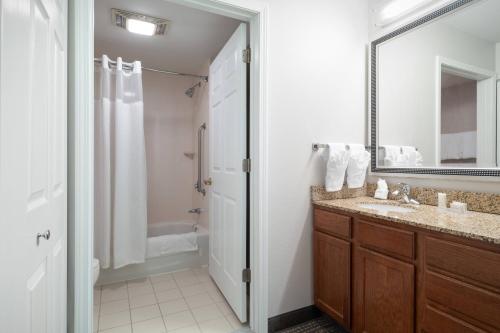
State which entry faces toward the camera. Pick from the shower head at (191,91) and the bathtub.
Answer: the bathtub

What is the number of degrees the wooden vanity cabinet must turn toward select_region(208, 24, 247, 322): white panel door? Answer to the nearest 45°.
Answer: approximately 45° to its right

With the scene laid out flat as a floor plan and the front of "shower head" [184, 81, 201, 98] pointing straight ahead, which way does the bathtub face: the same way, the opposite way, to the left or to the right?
to the left

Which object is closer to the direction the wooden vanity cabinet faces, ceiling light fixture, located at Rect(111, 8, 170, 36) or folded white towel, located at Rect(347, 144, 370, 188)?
the ceiling light fixture

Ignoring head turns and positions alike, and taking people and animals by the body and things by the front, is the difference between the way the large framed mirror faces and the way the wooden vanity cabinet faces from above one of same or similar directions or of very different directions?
same or similar directions

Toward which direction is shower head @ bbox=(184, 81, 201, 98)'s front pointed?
to the viewer's left

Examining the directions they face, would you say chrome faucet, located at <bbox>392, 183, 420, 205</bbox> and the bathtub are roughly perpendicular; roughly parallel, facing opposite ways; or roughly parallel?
roughly perpendicular

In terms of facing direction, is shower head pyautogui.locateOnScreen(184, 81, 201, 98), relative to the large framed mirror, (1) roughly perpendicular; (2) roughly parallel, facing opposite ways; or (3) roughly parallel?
roughly parallel

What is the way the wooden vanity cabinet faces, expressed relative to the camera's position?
facing the viewer and to the left of the viewer

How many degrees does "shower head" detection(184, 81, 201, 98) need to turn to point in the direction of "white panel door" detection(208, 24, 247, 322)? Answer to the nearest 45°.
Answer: approximately 90° to its left

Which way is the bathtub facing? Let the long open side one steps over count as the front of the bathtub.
toward the camera

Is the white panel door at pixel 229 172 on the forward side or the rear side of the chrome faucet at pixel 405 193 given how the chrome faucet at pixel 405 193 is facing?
on the forward side

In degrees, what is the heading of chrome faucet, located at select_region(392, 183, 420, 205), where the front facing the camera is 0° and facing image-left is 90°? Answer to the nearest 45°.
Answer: approximately 45°
